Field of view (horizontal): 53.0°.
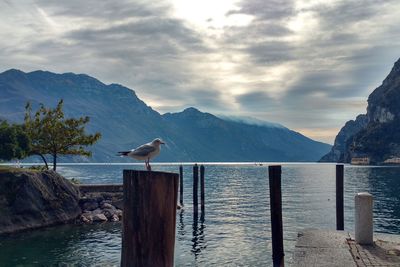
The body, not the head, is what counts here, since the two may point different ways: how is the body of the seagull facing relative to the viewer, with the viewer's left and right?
facing to the right of the viewer

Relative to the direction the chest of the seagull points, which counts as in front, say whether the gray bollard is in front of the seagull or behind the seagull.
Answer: in front

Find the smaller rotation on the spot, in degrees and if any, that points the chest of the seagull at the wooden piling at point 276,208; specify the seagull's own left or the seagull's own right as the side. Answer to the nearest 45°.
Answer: approximately 45° to the seagull's own left

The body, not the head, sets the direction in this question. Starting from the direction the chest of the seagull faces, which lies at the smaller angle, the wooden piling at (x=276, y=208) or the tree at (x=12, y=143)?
the wooden piling

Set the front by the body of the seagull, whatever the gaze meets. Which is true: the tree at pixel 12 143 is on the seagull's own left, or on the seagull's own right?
on the seagull's own left
